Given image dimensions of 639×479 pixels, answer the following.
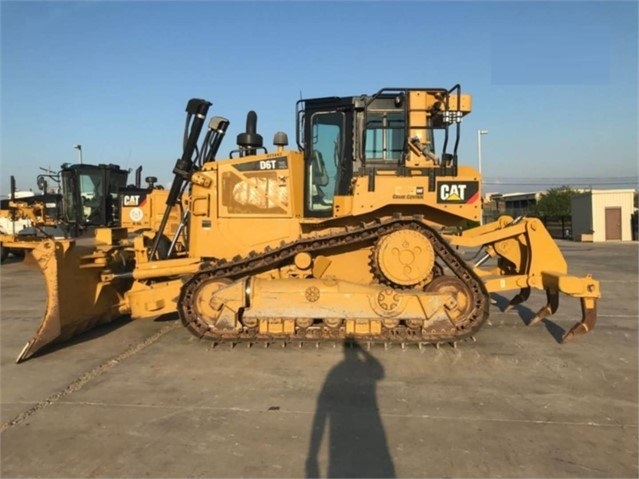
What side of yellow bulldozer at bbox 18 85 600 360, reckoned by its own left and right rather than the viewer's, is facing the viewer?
left

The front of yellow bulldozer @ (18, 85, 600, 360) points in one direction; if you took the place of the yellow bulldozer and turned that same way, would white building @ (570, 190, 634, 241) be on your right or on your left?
on your right
